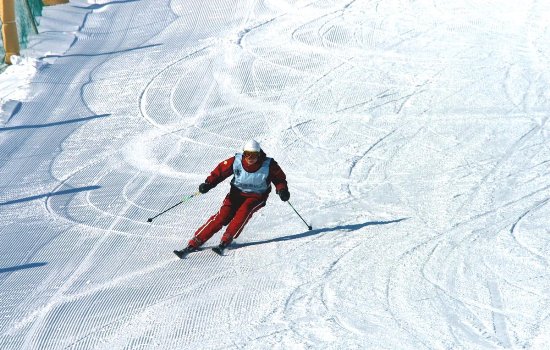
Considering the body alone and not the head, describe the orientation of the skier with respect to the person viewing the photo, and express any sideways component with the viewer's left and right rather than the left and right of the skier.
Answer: facing the viewer
